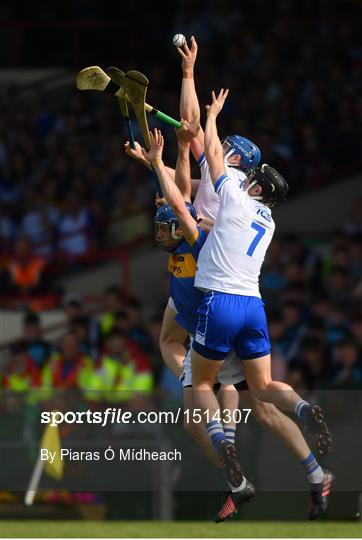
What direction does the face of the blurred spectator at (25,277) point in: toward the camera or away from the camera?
toward the camera

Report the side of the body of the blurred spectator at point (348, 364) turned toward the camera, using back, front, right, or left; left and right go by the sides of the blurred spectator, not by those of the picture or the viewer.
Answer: front

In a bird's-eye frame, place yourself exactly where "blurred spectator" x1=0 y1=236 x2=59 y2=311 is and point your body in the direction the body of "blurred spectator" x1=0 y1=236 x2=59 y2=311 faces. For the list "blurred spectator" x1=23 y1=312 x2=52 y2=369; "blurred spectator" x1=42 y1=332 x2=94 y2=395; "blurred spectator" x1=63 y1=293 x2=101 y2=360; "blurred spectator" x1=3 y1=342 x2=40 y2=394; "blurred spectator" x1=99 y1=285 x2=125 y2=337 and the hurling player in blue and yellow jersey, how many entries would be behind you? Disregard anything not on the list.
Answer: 0

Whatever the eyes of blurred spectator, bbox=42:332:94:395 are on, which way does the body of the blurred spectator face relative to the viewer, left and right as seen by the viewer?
facing the viewer

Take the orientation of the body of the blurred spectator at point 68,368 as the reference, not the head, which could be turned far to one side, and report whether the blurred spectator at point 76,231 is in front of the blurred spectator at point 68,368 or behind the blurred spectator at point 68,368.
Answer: behind

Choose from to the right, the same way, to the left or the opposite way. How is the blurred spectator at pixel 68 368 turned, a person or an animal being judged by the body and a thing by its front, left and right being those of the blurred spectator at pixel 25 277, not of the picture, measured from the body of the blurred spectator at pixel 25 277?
the same way

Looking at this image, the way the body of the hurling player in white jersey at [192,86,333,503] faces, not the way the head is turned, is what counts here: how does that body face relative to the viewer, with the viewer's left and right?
facing away from the viewer and to the left of the viewer

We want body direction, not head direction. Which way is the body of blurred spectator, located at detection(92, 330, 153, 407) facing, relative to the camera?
toward the camera

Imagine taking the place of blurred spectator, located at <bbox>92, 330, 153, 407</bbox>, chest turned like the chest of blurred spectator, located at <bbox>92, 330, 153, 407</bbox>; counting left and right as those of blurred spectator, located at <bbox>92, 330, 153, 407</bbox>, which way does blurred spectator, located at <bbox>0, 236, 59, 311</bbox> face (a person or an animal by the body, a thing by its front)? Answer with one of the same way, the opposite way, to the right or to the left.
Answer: the same way

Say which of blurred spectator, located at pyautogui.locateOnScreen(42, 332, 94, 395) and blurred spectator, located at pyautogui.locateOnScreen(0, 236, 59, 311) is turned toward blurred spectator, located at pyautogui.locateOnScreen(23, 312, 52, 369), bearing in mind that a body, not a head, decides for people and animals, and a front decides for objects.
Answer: blurred spectator, located at pyautogui.locateOnScreen(0, 236, 59, 311)

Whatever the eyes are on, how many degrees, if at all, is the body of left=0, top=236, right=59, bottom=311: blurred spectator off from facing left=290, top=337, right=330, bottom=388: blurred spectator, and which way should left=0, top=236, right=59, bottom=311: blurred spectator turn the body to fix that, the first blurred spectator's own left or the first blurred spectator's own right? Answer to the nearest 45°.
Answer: approximately 45° to the first blurred spectator's own left

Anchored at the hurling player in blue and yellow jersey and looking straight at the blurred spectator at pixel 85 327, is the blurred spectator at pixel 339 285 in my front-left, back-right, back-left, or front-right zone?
front-right

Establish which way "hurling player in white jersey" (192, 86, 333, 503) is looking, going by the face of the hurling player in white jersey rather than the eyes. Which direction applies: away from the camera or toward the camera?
away from the camera

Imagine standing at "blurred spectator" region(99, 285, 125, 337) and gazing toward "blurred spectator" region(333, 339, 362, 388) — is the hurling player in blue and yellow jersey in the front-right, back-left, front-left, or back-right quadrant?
front-right
